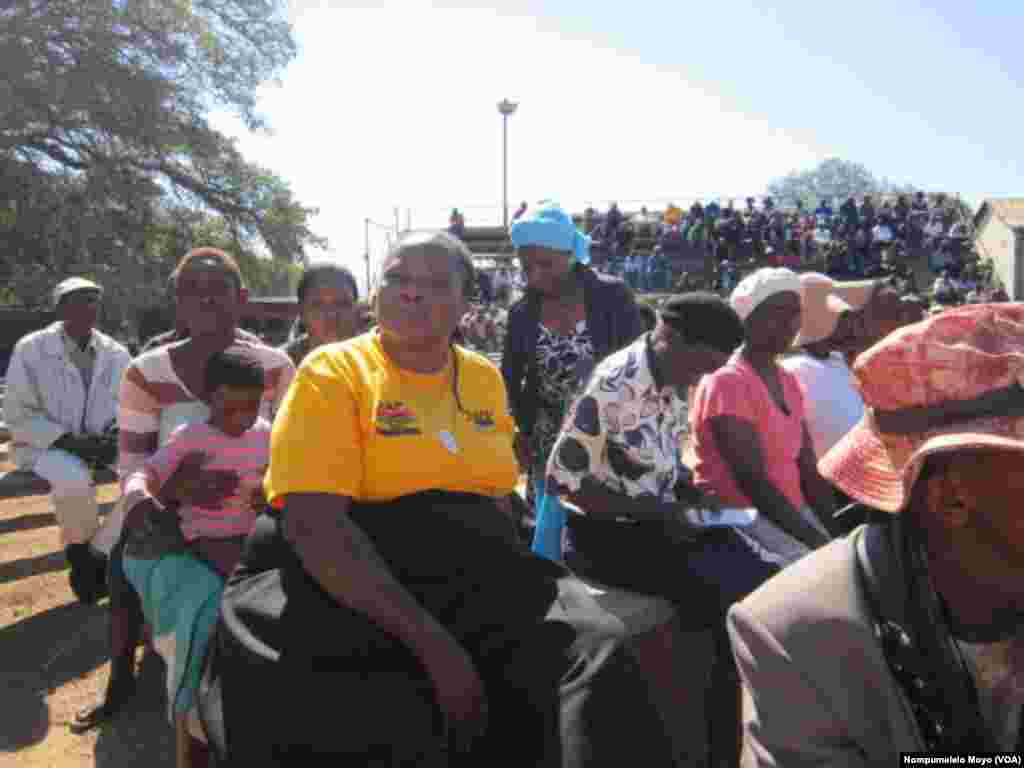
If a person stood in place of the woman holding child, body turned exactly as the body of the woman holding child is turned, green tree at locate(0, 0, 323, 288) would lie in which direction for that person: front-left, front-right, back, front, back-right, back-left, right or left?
back

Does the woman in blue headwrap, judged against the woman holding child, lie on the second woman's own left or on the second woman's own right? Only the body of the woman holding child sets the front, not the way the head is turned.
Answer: on the second woman's own left

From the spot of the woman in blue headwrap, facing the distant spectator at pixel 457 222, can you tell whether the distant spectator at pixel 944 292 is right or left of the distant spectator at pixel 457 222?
right
